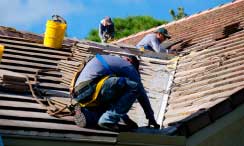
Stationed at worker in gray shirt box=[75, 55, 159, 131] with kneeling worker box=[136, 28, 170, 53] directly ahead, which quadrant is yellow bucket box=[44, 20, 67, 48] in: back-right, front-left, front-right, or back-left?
front-left

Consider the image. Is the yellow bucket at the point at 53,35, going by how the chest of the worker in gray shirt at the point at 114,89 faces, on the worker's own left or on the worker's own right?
on the worker's own left

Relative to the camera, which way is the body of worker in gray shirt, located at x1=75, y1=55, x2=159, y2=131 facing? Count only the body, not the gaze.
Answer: to the viewer's right

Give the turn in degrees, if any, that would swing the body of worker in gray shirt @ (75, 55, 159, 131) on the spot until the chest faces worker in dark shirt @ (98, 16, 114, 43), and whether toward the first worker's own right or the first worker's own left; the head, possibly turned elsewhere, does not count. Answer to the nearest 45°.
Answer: approximately 90° to the first worker's own left
